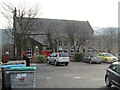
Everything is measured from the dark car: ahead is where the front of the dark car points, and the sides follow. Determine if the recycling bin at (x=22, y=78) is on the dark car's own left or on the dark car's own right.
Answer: on the dark car's own right

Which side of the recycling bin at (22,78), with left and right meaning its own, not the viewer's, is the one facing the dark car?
left

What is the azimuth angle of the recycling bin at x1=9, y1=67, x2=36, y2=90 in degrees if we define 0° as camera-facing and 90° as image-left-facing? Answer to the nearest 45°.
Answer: approximately 0°
